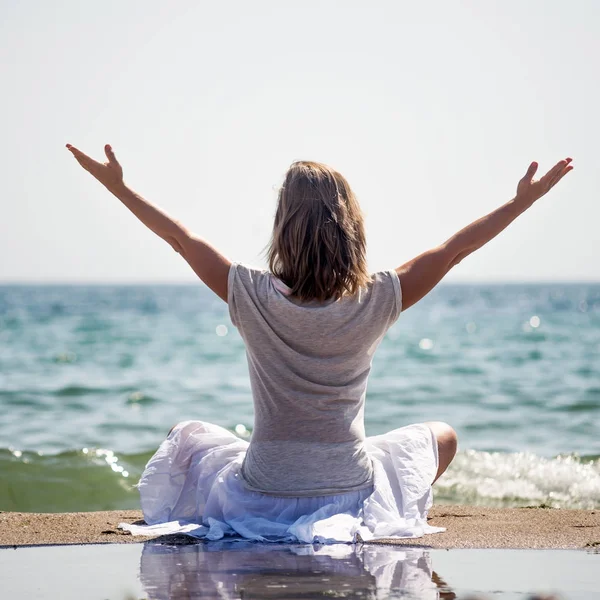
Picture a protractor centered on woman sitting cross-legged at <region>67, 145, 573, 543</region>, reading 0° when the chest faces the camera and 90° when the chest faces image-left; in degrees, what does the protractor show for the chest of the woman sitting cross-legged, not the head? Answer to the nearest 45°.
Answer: approximately 180°

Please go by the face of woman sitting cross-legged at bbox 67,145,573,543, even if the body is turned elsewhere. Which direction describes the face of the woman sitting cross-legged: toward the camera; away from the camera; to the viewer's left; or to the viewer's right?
away from the camera
